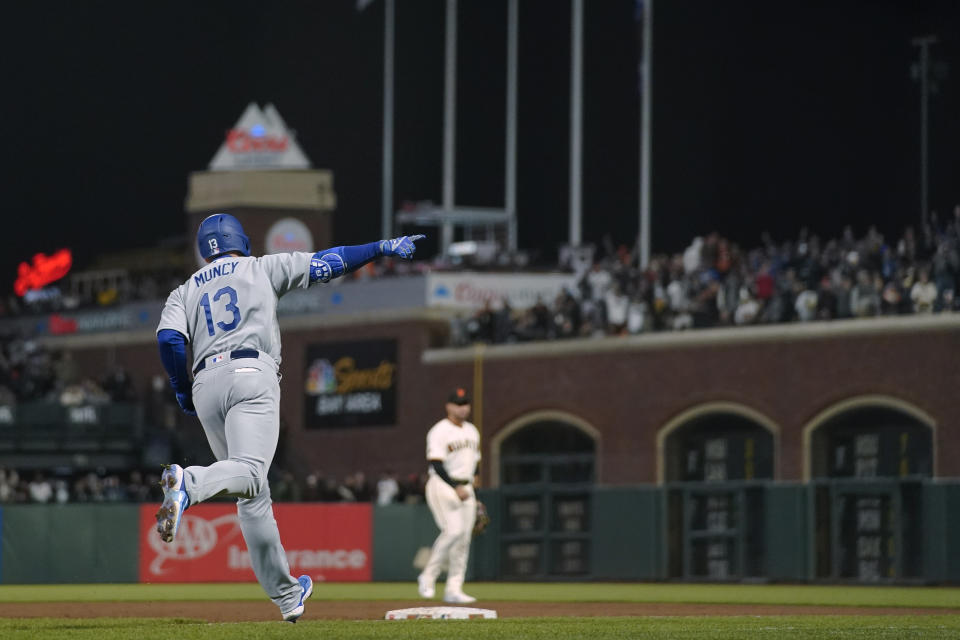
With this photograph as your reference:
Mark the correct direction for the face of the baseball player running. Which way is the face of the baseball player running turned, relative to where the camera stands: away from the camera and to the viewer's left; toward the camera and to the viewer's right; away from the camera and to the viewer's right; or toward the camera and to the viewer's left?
away from the camera and to the viewer's right

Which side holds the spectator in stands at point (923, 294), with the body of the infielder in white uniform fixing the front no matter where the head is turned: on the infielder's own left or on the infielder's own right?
on the infielder's own left

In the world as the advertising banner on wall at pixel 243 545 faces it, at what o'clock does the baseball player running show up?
The baseball player running is roughly at 12 o'clock from the advertising banner on wall.

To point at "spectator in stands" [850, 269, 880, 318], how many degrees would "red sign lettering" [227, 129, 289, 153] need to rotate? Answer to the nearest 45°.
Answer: approximately 45° to its left

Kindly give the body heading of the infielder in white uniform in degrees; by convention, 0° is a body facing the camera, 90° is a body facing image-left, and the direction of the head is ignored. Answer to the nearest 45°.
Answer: approximately 315°

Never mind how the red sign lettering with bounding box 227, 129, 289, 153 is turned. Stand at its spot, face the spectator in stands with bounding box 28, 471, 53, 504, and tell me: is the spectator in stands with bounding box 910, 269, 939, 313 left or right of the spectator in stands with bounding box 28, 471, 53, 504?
left

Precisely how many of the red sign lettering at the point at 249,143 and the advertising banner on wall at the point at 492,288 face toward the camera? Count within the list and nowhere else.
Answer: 2

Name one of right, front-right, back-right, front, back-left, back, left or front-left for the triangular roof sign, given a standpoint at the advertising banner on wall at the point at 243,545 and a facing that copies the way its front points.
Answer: back

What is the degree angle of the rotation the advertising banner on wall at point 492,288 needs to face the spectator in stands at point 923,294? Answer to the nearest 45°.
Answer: approximately 45° to its left

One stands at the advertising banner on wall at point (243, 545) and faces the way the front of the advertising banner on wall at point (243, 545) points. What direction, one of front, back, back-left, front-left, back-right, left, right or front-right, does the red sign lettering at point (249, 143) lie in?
back

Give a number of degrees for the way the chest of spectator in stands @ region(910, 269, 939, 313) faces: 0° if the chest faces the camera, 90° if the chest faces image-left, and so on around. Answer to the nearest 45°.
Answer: approximately 0°
